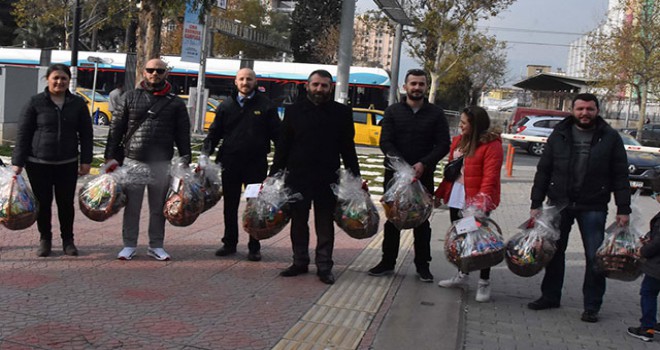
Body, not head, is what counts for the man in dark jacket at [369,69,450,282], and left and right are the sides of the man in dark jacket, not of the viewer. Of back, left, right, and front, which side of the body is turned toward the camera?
front

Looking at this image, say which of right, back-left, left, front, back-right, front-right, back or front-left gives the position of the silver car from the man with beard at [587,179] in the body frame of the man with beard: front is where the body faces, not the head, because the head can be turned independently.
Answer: back

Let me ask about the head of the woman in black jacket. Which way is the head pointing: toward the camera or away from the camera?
toward the camera

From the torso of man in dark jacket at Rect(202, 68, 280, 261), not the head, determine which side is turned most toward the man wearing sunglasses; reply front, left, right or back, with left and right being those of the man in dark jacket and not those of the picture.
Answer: right

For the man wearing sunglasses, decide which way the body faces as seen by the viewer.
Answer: toward the camera

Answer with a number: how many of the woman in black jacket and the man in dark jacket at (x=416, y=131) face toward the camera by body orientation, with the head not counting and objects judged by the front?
2

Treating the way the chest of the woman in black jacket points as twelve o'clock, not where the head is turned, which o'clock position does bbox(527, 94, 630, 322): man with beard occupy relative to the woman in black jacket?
The man with beard is roughly at 10 o'clock from the woman in black jacket.

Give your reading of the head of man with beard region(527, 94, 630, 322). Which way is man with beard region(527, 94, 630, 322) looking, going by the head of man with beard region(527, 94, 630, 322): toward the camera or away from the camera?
toward the camera

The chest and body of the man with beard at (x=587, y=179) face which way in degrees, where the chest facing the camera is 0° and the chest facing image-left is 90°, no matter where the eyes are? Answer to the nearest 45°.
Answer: approximately 0°

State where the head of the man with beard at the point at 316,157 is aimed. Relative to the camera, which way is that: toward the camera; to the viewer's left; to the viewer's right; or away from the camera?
toward the camera

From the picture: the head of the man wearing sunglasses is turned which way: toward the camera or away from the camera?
toward the camera

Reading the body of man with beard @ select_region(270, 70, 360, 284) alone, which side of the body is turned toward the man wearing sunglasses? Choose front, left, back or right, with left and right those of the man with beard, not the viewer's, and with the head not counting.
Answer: right

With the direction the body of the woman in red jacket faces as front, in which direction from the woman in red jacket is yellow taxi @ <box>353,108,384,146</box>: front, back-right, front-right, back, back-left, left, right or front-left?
back-right

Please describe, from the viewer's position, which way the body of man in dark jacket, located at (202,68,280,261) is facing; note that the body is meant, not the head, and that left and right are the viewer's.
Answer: facing the viewer
